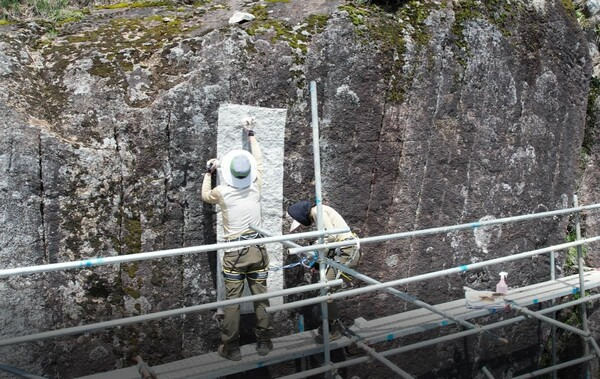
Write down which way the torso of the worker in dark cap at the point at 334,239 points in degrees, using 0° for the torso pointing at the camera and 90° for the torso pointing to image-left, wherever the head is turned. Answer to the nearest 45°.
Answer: approximately 90°

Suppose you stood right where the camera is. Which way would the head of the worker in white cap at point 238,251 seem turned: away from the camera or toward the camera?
away from the camera

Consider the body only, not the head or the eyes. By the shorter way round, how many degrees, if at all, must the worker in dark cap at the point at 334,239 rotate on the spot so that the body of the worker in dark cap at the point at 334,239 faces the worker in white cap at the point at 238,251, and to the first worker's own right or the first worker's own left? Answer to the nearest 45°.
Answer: approximately 45° to the first worker's own left

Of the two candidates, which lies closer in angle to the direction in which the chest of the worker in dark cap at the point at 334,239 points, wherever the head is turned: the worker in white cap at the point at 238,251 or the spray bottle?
the worker in white cap

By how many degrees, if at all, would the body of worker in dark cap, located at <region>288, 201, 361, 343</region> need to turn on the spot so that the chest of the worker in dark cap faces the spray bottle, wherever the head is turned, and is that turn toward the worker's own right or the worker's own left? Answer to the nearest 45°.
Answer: approximately 135° to the worker's own right

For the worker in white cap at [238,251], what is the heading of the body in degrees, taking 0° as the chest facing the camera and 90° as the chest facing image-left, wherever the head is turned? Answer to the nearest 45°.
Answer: approximately 180°
